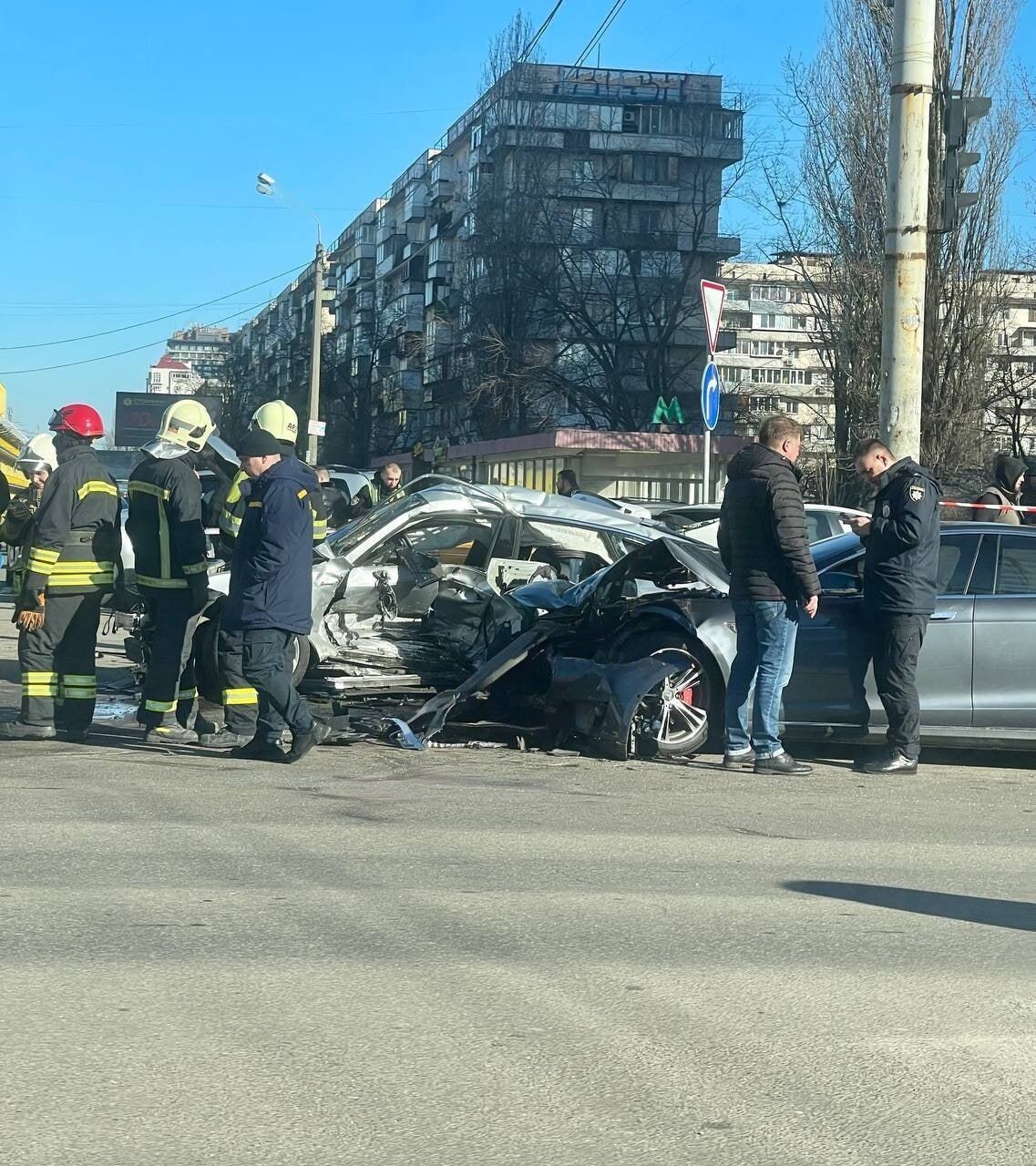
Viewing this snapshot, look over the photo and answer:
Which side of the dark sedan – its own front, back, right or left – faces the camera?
left

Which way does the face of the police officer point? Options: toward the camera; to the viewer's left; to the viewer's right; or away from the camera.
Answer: to the viewer's left

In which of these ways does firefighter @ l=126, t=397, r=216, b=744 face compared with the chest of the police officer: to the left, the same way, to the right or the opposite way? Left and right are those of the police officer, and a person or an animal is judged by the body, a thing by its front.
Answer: to the right

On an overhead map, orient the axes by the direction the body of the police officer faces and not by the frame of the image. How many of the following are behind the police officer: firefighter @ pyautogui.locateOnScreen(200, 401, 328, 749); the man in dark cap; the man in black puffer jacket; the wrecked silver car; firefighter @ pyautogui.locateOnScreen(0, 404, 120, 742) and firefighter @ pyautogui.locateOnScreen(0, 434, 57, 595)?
0

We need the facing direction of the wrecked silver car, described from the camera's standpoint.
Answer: facing to the left of the viewer

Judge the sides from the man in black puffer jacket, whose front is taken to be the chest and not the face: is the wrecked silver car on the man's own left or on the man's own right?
on the man's own left

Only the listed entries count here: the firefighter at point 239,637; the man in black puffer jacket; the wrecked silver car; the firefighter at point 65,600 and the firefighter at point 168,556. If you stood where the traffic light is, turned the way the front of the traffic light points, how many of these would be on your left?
0

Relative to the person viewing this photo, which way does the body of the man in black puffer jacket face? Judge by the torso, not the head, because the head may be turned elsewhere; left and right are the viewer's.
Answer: facing away from the viewer and to the right of the viewer

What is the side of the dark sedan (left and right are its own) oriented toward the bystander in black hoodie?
right

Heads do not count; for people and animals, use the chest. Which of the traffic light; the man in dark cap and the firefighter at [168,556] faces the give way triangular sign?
the firefighter

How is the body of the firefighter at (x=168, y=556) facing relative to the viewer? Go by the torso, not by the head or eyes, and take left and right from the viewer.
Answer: facing away from the viewer and to the right of the viewer

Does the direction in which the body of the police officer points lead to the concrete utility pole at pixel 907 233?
no

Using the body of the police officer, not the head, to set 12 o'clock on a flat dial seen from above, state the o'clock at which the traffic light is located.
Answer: The traffic light is roughly at 3 o'clock from the police officer.

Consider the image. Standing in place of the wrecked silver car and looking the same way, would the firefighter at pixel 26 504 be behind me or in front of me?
in front

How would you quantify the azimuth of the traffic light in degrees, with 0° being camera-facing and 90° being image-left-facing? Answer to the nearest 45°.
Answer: approximately 270°

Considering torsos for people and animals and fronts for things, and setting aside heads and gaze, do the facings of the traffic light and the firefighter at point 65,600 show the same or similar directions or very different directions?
very different directions
